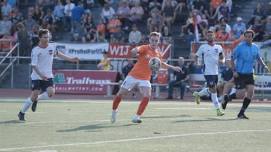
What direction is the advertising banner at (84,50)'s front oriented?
toward the camera

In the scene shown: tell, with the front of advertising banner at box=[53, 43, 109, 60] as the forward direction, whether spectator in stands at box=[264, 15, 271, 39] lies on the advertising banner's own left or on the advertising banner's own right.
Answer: on the advertising banner's own left

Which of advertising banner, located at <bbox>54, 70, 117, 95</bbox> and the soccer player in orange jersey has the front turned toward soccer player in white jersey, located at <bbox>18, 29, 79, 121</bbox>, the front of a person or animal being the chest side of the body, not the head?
the advertising banner

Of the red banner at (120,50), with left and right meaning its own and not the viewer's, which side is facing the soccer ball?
front

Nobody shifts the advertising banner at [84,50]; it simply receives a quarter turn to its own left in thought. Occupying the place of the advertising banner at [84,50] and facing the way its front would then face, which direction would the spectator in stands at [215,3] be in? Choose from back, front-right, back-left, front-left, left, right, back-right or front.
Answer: front

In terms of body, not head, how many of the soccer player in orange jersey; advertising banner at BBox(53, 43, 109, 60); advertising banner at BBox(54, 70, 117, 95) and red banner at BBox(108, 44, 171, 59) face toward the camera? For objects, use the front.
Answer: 4

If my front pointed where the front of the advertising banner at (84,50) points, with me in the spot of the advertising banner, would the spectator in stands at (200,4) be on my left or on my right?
on my left

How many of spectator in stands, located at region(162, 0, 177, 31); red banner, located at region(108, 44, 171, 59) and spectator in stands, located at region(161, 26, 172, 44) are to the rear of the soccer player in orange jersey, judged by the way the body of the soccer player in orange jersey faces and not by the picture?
3

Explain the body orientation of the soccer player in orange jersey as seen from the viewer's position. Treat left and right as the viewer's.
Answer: facing the viewer

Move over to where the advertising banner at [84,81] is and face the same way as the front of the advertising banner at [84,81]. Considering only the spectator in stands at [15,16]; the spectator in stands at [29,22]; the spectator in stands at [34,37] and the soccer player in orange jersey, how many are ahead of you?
1

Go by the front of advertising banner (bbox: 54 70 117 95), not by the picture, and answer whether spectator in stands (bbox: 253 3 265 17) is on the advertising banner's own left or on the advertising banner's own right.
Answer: on the advertising banner's own left

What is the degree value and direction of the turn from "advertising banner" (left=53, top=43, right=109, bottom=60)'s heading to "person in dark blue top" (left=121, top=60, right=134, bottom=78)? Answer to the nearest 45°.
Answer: approximately 45° to its left

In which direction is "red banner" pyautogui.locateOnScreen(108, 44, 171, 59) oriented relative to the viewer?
toward the camera

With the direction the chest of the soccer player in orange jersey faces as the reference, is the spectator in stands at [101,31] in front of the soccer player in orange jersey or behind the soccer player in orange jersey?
behind

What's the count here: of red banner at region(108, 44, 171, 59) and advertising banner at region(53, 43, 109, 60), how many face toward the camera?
2
